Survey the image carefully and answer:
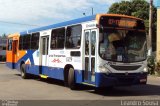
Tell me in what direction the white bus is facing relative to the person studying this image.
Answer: facing the viewer and to the right of the viewer

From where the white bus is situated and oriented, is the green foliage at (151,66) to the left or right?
on its left
